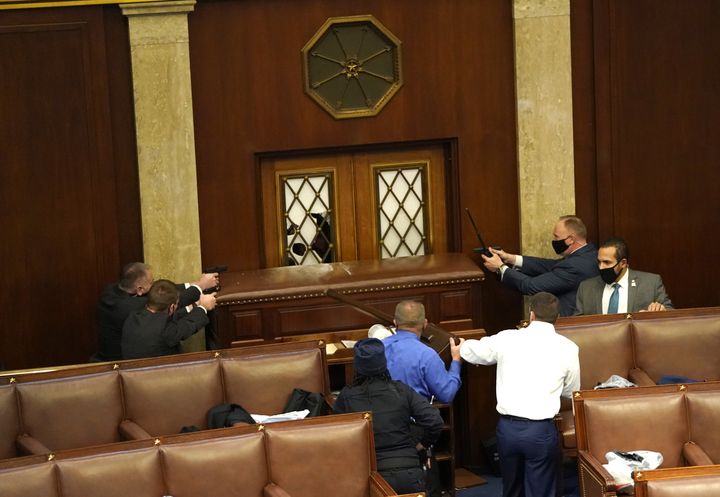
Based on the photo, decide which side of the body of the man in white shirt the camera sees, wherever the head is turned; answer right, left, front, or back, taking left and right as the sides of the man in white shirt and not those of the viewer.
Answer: back

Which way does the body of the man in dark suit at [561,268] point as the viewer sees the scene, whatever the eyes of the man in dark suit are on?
to the viewer's left

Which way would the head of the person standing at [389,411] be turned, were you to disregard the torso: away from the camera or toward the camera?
away from the camera

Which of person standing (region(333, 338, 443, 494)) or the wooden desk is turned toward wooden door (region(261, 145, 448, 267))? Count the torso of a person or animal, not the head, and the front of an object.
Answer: the person standing

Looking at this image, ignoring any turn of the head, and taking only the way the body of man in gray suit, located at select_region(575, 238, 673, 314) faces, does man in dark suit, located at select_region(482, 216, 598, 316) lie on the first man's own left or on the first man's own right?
on the first man's own right

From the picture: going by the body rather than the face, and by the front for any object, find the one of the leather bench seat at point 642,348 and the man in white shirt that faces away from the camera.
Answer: the man in white shirt

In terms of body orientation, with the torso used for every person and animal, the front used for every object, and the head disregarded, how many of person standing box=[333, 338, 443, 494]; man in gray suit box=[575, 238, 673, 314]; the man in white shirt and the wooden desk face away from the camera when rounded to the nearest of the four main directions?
2

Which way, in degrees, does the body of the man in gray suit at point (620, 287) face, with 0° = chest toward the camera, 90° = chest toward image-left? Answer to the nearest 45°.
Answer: approximately 45°
